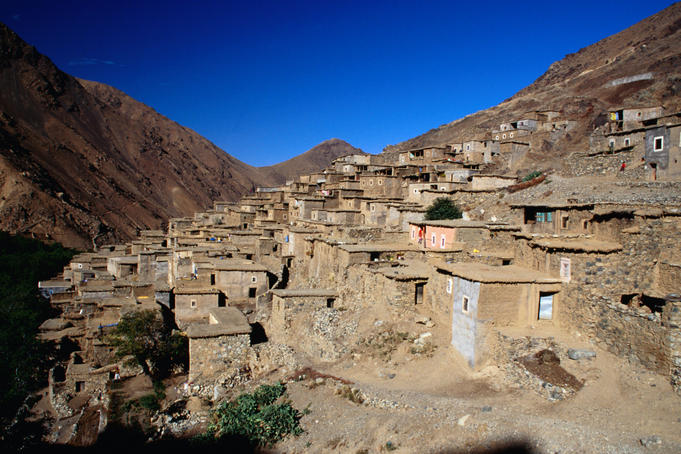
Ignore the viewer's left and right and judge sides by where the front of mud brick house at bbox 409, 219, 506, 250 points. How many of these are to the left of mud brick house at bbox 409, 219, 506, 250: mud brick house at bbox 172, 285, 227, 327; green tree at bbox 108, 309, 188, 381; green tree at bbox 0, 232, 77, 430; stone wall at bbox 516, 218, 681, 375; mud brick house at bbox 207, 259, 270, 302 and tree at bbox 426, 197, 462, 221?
1

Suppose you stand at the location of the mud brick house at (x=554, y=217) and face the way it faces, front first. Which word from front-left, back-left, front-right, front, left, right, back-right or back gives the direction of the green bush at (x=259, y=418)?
front-right

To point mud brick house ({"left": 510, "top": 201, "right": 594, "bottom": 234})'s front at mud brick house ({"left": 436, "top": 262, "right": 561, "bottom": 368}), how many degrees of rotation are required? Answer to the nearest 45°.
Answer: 0° — it already faces it

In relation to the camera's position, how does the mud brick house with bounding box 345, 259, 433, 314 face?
facing the viewer and to the right of the viewer

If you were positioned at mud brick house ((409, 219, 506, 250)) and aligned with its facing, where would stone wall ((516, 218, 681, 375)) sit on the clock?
The stone wall is roughly at 9 o'clock from the mud brick house.

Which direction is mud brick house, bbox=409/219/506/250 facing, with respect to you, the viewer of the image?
facing the viewer and to the left of the viewer

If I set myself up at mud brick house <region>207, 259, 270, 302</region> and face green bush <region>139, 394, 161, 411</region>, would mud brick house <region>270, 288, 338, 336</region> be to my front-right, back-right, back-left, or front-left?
front-left

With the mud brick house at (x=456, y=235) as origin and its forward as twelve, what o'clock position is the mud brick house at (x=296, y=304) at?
the mud brick house at (x=296, y=304) is roughly at 1 o'clock from the mud brick house at (x=456, y=235).

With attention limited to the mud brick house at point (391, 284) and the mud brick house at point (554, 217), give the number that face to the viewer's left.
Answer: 0

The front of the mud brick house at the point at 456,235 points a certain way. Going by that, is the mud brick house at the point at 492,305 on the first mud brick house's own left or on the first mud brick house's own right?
on the first mud brick house's own left

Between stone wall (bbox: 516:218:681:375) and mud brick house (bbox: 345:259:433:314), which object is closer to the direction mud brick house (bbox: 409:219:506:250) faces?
the mud brick house

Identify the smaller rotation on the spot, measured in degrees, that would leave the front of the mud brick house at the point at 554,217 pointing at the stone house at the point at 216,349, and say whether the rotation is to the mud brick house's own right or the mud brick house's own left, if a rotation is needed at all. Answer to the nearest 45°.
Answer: approximately 45° to the mud brick house's own right

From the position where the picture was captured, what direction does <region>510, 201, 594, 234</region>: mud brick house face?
facing the viewer

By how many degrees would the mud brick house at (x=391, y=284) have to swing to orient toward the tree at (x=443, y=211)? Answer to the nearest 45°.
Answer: approximately 135° to its left

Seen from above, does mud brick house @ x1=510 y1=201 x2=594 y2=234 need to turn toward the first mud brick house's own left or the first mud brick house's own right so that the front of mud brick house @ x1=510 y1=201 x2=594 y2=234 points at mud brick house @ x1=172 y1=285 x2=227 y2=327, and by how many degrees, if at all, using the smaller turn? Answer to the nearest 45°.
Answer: approximately 90° to the first mud brick house's own right

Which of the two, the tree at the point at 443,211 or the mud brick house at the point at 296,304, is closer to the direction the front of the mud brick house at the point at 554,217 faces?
the mud brick house
